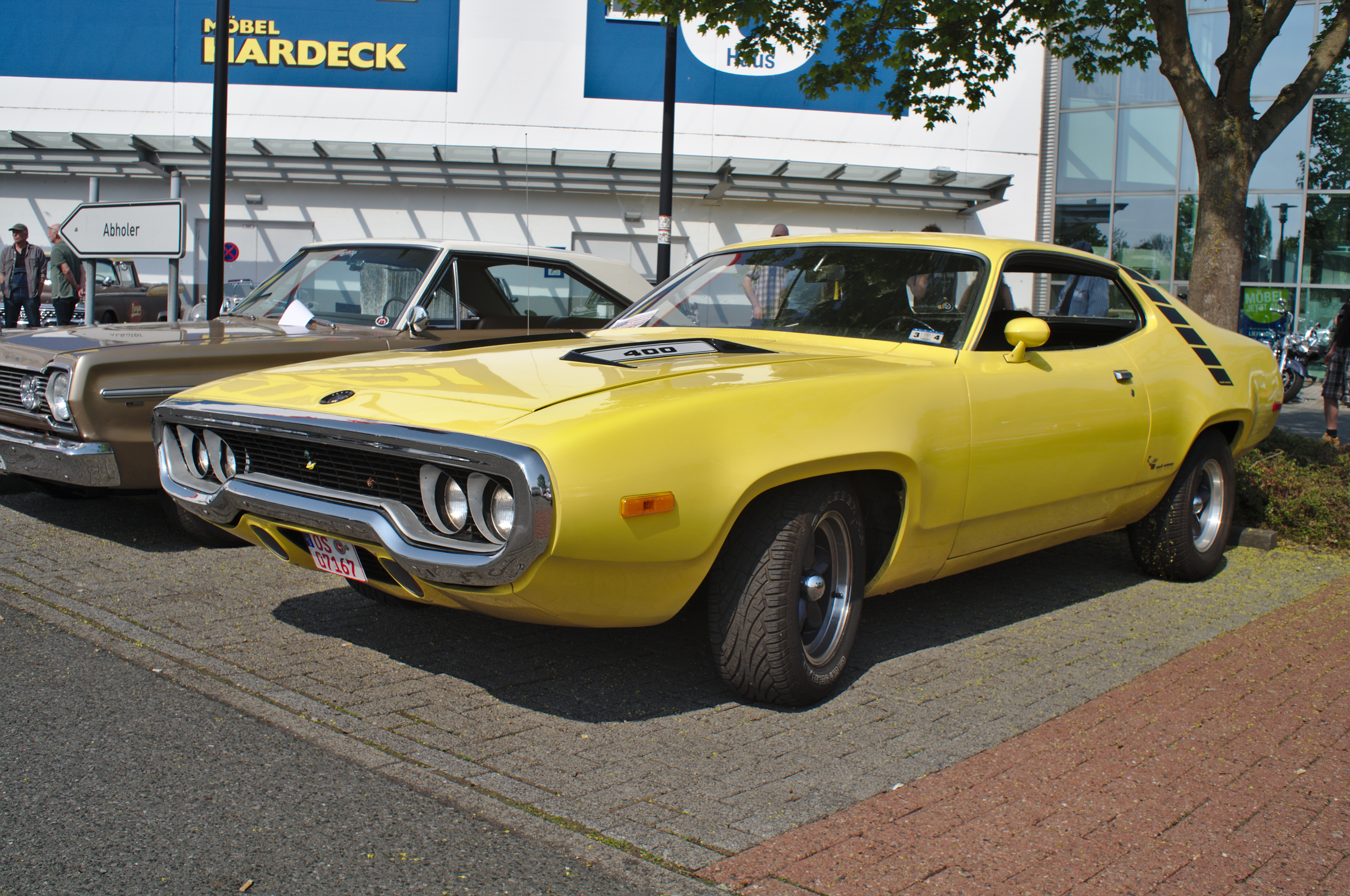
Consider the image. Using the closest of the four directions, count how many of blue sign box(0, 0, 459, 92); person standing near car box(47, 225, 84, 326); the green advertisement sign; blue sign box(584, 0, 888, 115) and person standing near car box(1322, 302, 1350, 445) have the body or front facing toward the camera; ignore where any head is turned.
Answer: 3

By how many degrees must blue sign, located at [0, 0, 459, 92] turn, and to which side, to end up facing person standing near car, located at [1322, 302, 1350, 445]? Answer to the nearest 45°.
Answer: approximately 45° to its left

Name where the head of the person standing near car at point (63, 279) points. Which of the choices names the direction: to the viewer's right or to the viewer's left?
to the viewer's left

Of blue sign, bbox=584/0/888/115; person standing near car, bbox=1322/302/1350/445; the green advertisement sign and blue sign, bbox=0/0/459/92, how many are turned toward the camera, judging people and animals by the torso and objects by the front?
3

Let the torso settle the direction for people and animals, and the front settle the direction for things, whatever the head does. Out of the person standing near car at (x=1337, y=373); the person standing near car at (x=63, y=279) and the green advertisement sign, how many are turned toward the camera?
1

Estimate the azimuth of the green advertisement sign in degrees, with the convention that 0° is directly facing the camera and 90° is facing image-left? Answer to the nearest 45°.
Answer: approximately 0°

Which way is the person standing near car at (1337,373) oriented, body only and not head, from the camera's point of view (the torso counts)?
to the viewer's left

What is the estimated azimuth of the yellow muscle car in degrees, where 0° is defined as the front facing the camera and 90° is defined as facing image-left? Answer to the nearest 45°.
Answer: approximately 45°
